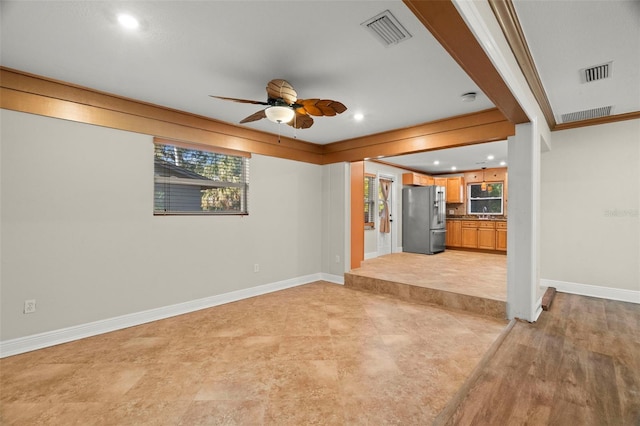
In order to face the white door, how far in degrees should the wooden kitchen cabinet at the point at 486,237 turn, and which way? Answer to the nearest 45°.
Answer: approximately 45° to its right

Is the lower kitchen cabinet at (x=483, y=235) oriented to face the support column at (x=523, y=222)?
yes

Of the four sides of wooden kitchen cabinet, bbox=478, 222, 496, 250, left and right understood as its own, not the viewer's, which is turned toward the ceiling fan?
front

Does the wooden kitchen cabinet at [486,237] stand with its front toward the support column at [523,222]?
yes

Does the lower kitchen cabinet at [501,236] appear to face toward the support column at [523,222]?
yes

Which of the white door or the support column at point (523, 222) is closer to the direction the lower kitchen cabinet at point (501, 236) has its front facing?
the support column

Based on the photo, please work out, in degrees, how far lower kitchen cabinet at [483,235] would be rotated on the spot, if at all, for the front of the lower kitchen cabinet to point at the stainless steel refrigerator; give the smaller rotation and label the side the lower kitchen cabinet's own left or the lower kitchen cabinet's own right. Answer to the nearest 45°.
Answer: approximately 45° to the lower kitchen cabinet's own right

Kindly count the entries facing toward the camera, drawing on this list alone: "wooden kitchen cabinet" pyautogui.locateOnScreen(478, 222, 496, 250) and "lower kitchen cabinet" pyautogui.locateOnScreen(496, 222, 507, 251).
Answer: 2

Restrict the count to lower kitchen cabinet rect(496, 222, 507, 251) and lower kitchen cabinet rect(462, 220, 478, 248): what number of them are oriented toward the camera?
2

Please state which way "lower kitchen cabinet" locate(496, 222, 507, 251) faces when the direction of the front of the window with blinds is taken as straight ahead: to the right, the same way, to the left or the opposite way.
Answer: to the right

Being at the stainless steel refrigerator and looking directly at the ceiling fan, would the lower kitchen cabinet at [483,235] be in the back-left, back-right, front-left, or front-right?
back-left

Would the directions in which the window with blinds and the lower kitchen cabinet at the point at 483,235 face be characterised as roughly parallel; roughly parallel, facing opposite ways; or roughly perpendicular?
roughly perpendicular

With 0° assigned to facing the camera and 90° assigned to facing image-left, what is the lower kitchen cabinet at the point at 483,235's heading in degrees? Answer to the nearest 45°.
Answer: approximately 0°
